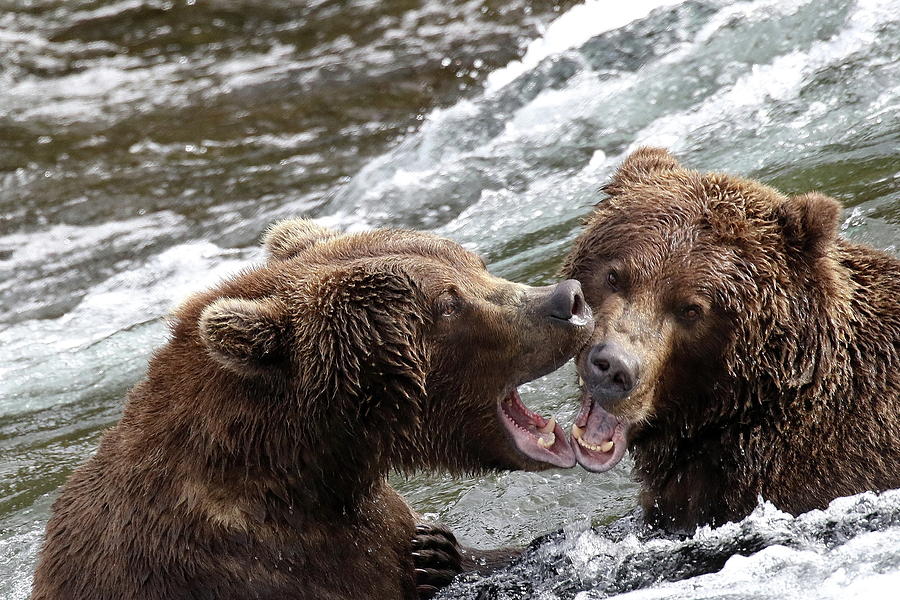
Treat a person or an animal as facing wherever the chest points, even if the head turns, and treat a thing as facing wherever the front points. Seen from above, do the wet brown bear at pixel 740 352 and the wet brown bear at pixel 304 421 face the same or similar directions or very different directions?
very different directions

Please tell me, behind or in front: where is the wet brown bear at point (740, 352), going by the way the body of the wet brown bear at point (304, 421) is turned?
in front

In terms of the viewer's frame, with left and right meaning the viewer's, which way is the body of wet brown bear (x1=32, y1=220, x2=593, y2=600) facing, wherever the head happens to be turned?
facing to the right of the viewer

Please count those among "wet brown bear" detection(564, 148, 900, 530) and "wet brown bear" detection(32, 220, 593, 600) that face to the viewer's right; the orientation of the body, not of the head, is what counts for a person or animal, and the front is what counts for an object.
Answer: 1

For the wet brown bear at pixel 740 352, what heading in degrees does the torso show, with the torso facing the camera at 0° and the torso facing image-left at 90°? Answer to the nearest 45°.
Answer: approximately 45°

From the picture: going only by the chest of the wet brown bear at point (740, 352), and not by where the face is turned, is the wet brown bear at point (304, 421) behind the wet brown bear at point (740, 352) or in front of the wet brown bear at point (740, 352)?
in front
